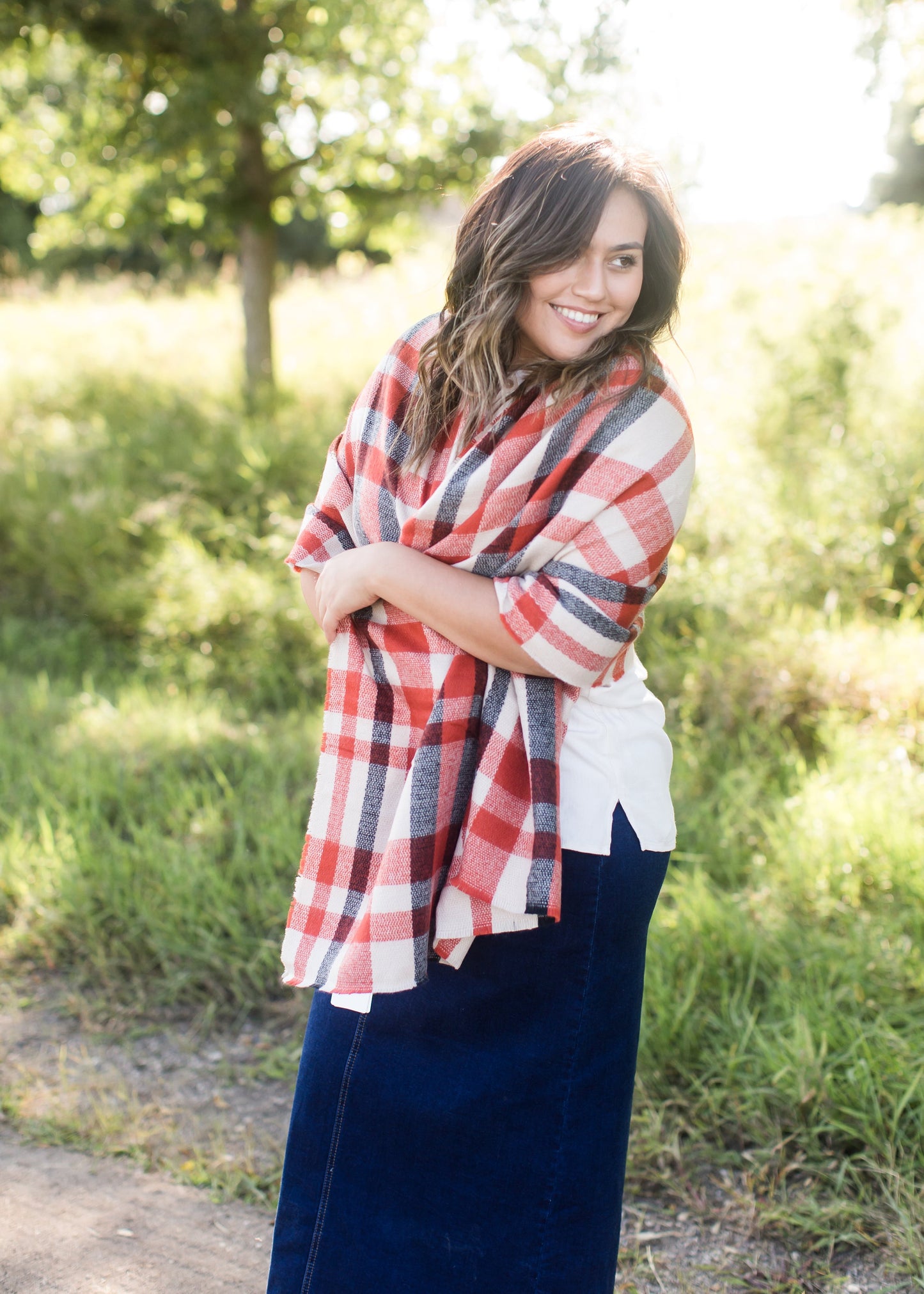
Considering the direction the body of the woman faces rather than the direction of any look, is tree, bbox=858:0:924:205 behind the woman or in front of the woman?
behind

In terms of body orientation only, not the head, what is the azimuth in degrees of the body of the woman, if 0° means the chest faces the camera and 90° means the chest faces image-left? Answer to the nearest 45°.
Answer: approximately 45°

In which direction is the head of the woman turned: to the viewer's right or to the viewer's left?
to the viewer's right
